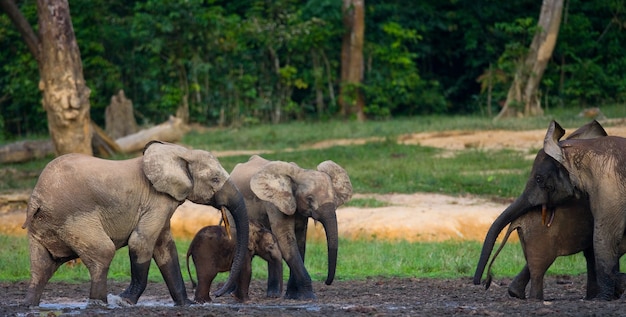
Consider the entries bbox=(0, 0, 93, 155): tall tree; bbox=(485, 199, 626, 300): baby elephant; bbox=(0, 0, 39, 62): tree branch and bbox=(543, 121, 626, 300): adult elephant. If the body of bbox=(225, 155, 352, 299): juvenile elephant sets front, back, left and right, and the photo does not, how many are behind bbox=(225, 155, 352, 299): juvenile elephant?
2

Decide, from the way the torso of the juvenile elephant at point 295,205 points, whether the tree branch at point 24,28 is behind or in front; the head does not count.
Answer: behind

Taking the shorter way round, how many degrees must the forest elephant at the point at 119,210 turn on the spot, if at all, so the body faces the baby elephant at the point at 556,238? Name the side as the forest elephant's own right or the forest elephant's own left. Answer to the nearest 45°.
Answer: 0° — it already faces it

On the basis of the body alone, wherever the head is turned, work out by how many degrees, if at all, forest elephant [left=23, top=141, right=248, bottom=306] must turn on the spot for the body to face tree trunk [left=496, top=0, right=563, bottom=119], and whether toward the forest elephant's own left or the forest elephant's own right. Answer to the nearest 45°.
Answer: approximately 45° to the forest elephant's own left

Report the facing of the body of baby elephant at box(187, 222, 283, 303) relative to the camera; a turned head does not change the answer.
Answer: to the viewer's right

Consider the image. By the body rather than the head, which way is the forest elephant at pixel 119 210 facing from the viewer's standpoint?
to the viewer's right

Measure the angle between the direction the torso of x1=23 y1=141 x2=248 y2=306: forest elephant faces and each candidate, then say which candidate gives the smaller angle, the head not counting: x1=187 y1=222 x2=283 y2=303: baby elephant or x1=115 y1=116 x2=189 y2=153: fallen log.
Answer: the baby elephant

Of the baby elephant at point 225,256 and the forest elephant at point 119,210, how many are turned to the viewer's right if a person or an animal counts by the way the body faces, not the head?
2
